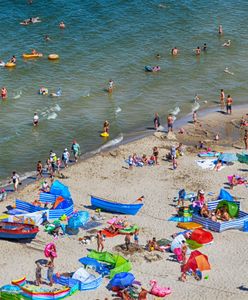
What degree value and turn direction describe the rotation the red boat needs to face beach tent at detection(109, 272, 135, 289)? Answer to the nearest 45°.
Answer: approximately 45° to its right

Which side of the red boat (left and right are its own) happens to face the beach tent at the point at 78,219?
front

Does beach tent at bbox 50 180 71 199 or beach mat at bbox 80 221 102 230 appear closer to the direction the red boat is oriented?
the beach mat

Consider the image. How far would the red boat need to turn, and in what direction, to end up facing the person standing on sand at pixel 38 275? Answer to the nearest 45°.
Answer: approximately 90° to its right

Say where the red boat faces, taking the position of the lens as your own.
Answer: facing to the right of the viewer

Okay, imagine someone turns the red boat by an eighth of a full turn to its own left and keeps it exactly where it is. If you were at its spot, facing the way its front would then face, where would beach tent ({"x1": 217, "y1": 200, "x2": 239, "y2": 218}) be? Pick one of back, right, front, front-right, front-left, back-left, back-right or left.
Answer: front-right

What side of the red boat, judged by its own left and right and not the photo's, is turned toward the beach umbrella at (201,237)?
front

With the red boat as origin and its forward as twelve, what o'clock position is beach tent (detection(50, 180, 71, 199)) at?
The beach tent is roughly at 10 o'clock from the red boat.

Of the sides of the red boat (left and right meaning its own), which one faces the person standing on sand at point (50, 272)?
right

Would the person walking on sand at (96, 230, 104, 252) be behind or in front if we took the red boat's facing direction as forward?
in front

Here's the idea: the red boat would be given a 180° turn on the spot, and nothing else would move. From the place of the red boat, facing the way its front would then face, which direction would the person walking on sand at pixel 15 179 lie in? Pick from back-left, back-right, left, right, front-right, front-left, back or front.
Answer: right

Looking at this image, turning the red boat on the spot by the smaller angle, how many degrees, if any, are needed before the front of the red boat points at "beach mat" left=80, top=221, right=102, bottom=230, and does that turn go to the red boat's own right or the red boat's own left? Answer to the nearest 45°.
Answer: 0° — it already faces it

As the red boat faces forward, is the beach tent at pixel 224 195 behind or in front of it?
in front

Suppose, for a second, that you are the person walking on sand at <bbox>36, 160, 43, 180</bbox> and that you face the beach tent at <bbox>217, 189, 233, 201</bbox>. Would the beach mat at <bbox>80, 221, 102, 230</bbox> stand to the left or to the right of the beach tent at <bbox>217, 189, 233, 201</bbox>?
right
